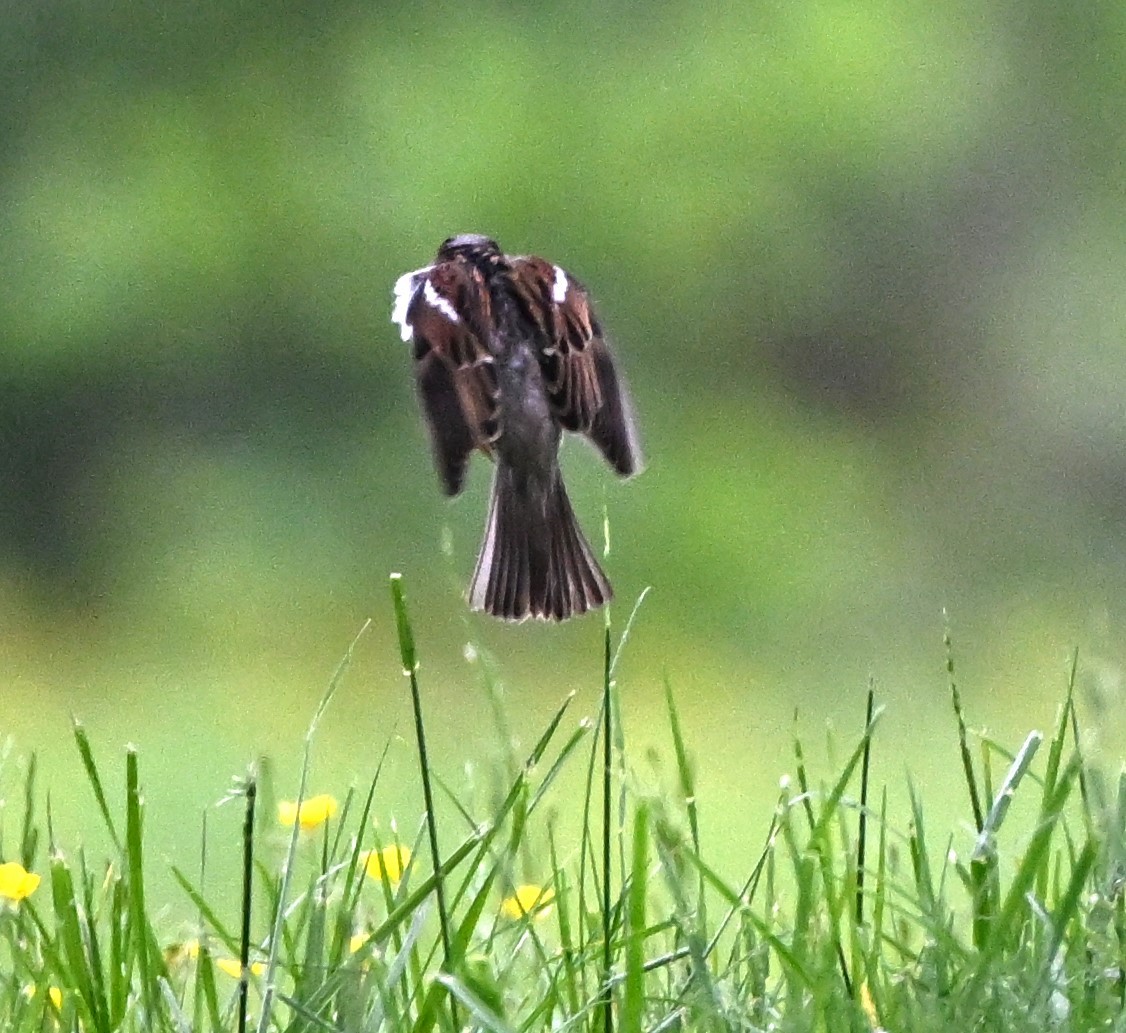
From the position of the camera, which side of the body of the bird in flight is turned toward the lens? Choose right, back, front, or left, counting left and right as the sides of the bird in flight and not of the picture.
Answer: back
